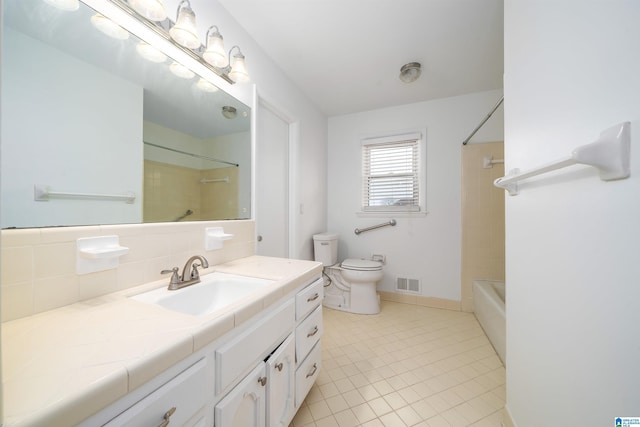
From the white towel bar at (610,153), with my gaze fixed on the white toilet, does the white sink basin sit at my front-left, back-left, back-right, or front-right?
front-left

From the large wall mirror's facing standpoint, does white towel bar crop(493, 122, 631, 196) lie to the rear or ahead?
ahead

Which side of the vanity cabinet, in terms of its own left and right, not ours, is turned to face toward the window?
left

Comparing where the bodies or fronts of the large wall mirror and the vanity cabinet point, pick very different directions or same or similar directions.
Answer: same or similar directions

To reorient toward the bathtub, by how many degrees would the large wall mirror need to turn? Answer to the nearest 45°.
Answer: approximately 45° to its left

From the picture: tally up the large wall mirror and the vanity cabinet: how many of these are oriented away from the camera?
0

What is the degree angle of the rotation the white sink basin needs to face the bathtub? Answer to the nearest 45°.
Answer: approximately 45° to its left

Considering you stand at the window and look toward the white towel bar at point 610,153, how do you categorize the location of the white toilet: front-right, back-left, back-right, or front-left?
front-right

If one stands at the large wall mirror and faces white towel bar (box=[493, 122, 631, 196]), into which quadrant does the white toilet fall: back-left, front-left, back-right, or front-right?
front-left

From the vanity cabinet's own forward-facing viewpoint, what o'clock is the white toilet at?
The white toilet is roughly at 9 o'clock from the vanity cabinet.

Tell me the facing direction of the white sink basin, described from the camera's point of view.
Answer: facing the viewer and to the right of the viewer

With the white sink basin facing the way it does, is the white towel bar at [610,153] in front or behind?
in front

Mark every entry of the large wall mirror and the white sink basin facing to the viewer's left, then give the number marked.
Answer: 0

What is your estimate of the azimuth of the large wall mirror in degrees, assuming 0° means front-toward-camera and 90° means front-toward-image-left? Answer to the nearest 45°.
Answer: approximately 315°

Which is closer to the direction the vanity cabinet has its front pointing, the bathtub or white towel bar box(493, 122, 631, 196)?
the white towel bar
